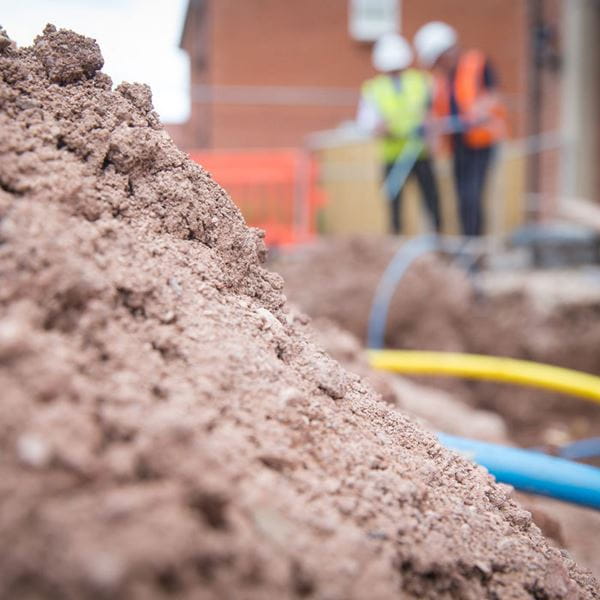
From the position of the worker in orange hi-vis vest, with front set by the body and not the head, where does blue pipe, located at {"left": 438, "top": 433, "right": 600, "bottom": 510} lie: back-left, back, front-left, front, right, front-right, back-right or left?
front-left

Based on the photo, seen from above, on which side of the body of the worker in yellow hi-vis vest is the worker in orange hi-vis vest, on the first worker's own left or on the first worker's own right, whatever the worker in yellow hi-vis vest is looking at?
on the first worker's own left

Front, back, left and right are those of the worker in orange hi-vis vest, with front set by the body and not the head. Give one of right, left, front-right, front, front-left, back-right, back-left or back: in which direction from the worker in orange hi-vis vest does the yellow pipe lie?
front-left

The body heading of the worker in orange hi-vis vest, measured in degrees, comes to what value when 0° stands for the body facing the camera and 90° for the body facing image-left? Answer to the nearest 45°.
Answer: approximately 45°

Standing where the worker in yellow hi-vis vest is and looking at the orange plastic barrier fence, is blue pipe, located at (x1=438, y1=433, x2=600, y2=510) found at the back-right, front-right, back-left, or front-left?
back-left

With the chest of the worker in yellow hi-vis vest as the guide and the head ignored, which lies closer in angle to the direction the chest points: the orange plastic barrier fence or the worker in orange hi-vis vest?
the worker in orange hi-vis vest

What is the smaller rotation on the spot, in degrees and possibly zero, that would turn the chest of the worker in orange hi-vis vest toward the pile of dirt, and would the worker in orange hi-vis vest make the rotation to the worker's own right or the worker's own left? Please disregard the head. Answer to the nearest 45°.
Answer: approximately 45° to the worker's own left
